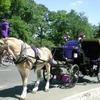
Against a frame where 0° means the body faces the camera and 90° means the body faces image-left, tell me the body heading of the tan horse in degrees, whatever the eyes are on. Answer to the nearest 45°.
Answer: approximately 45°

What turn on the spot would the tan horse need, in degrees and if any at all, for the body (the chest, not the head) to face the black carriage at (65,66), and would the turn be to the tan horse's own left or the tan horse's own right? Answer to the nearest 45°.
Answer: approximately 180°
